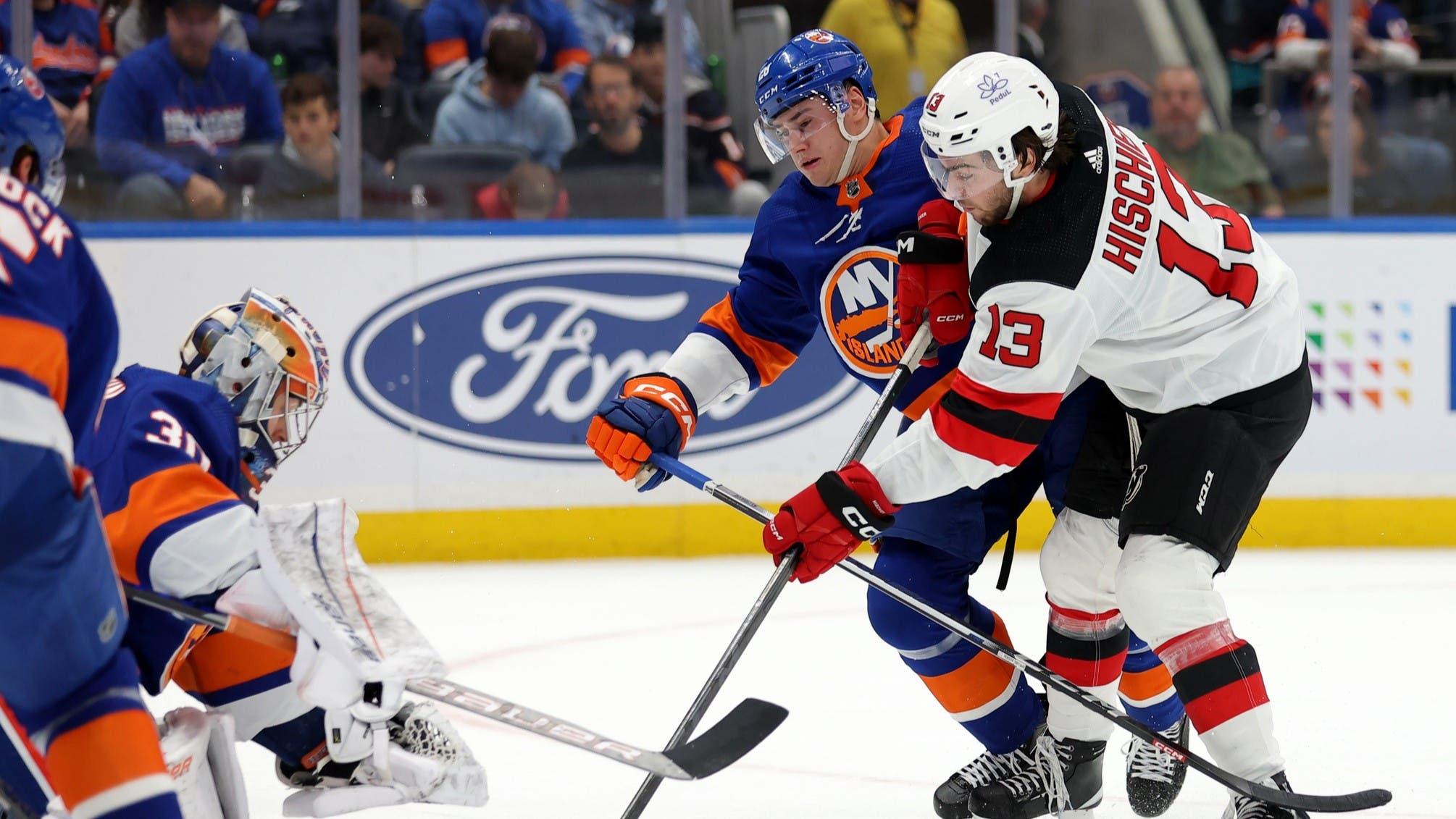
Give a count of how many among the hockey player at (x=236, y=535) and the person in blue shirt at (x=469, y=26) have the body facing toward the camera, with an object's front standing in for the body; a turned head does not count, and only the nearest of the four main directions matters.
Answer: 1

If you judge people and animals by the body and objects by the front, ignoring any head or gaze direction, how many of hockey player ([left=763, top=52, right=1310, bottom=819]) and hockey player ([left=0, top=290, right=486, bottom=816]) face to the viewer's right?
1

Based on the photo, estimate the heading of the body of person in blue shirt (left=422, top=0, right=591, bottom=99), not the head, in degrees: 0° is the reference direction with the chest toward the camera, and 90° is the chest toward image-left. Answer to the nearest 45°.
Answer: approximately 0°

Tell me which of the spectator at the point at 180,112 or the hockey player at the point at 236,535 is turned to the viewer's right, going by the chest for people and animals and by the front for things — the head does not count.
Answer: the hockey player

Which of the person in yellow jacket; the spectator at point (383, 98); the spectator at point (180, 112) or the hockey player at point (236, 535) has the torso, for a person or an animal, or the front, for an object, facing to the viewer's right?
the hockey player

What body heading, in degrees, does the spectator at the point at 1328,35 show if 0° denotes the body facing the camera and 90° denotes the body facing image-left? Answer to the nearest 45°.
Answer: approximately 0°

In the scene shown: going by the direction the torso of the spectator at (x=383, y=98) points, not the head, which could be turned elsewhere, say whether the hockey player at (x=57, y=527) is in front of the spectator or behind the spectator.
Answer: in front

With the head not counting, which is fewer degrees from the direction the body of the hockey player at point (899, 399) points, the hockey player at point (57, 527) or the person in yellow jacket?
the hockey player

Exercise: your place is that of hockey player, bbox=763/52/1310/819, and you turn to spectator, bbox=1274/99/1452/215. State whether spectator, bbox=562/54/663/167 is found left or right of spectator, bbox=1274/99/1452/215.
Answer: left

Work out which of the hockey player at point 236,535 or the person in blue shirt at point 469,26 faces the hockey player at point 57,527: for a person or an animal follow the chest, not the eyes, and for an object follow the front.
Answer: the person in blue shirt

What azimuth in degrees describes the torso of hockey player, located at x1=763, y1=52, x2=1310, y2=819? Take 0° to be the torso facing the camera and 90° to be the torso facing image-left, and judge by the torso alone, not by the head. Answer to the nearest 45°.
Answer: approximately 90°

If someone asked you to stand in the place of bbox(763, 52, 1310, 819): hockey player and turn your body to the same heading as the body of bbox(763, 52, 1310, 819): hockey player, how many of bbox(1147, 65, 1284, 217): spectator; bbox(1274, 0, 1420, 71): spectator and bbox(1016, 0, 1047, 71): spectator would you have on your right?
3

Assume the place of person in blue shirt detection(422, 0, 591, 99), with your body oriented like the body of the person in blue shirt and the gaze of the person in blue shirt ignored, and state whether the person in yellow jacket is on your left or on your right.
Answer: on your left

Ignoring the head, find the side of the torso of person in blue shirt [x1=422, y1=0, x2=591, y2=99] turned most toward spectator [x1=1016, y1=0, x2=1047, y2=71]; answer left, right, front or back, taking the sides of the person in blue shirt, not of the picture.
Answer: left

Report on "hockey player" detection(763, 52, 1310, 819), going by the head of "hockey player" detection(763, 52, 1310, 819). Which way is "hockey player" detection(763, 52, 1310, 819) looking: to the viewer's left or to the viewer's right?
to the viewer's left

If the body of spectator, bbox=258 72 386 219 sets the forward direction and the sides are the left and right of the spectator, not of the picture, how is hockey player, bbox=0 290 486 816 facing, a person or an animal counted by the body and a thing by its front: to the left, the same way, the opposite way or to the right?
to the left
